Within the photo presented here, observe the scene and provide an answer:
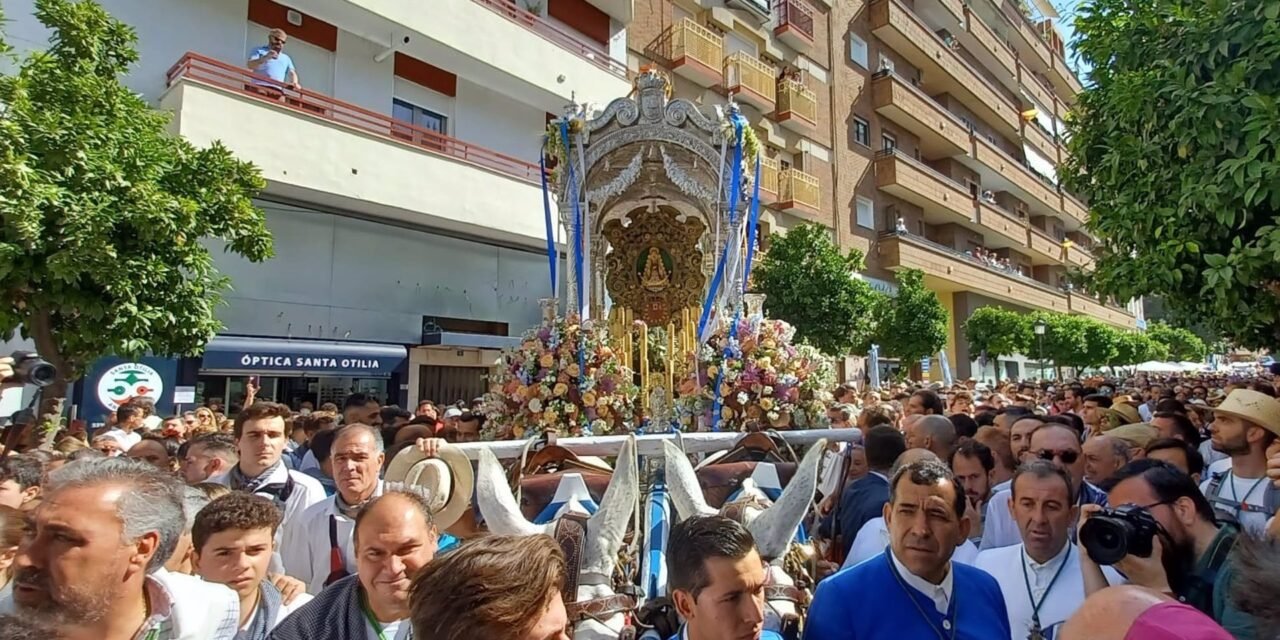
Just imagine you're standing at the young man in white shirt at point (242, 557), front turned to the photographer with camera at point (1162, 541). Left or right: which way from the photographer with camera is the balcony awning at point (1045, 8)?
left

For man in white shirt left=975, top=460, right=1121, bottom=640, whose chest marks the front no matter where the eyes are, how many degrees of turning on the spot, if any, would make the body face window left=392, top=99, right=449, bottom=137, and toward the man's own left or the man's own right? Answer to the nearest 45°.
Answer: approximately 135° to the man's own right

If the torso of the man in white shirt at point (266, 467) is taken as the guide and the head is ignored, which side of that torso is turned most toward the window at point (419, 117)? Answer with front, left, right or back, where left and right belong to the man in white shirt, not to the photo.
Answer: back

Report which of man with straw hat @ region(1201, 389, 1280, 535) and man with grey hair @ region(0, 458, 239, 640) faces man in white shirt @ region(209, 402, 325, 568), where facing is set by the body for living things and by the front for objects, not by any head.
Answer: the man with straw hat

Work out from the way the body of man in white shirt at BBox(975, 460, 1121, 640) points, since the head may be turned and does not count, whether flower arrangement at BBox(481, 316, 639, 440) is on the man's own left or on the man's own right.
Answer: on the man's own right

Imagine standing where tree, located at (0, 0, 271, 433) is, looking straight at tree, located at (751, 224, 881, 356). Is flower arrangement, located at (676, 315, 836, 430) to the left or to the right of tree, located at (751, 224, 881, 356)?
right

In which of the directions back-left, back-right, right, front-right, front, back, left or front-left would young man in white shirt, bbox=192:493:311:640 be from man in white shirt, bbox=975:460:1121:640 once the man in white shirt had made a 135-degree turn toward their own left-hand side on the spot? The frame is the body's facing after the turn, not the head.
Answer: back

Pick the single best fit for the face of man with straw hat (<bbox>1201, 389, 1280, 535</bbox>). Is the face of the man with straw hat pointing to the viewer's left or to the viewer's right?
to the viewer's left

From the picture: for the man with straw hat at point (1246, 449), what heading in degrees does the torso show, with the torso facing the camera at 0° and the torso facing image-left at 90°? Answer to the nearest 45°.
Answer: approximately 45°

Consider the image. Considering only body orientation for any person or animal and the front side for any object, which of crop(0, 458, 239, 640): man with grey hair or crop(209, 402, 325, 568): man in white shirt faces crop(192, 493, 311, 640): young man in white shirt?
the man in white shirt
